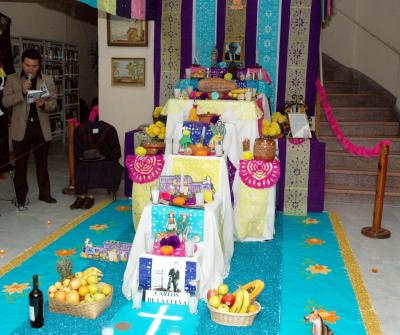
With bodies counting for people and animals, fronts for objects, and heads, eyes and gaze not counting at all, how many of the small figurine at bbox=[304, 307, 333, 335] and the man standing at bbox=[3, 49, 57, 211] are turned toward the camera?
1

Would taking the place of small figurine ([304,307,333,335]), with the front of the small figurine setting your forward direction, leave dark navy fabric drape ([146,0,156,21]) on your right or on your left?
on your right

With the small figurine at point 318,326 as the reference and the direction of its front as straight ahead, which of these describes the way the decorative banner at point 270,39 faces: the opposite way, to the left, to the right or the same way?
to the left

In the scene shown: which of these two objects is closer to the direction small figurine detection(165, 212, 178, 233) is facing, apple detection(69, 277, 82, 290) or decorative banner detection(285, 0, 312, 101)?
the apple

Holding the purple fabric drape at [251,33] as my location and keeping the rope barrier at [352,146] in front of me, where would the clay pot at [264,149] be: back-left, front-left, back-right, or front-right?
front-right

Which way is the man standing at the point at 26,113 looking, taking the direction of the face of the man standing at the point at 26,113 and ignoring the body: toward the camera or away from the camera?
toward the camera

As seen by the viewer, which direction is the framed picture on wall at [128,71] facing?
toward the camera

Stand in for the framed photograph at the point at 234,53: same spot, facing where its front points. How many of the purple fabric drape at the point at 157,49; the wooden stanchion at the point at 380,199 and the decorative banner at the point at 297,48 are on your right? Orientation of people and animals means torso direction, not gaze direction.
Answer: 1

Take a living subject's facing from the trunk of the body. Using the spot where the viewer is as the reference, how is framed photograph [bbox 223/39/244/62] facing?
facing the viewer

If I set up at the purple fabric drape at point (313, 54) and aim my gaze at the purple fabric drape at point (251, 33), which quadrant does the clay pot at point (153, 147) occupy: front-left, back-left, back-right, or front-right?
front-left

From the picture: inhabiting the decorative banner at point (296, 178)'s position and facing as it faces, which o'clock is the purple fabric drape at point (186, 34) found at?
The purple fabric drape is roughly at 4 o'clock from the decorative banner.

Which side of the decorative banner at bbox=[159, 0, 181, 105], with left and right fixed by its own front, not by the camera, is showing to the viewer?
front

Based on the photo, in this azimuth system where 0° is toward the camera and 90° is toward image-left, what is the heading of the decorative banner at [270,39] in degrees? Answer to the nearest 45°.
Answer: approximately 0°
